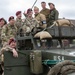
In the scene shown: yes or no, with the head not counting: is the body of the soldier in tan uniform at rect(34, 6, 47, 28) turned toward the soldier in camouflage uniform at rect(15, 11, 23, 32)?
no

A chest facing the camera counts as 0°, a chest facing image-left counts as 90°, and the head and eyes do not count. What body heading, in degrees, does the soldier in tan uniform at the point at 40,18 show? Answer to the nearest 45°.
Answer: approximately 45°

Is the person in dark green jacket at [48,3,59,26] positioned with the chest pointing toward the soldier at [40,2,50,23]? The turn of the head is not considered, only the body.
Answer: no

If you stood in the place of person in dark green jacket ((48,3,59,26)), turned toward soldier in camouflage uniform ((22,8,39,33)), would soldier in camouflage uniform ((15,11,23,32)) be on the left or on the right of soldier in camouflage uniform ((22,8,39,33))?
right

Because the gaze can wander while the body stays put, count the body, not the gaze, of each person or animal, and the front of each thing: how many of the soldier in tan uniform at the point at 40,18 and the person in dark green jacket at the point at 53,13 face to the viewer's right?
0

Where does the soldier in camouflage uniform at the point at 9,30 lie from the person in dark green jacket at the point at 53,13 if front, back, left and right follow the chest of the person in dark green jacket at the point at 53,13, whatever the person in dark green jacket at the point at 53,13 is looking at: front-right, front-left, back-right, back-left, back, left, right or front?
front-right

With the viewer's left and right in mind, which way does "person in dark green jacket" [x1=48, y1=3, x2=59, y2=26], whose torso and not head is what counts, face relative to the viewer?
facing the viewer and to the left of the viewer

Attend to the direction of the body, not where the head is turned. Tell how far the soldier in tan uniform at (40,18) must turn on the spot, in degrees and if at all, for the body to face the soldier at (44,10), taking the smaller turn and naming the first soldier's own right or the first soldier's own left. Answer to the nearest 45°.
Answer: approximately 135° to the first soldier's own right

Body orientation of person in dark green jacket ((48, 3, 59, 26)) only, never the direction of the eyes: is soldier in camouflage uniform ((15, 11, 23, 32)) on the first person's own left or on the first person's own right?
on the first person's own right

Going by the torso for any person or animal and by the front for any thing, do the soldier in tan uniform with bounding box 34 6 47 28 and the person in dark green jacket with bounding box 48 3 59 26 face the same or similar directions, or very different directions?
same or similar directions
